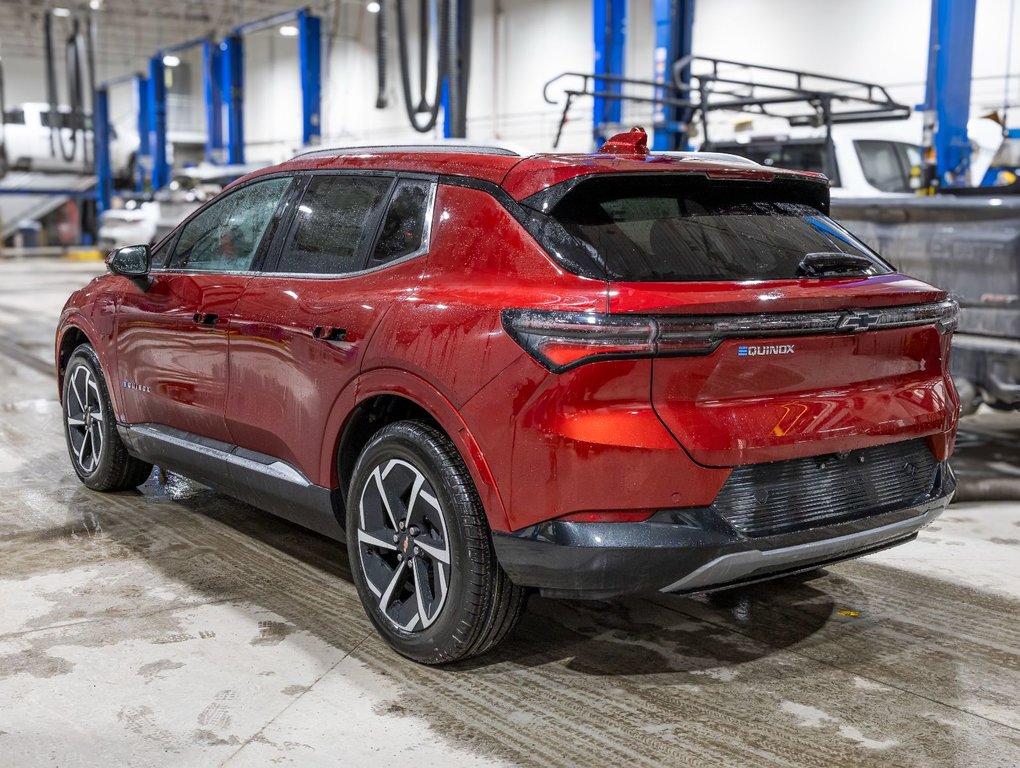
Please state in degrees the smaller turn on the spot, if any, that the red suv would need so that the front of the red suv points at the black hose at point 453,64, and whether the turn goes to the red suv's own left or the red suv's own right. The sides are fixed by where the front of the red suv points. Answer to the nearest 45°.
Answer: approximately 45° to the red suv's own right

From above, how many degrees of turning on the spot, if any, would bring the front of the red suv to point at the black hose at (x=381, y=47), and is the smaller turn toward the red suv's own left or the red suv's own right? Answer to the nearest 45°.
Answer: approximately 45° to the red suv's own right

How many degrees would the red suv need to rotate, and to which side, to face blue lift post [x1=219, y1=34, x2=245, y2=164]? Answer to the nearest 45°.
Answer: approximately 45° to its right

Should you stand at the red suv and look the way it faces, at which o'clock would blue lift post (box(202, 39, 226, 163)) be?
The blue lift post is roughly at 1 o'clock from the red suv.

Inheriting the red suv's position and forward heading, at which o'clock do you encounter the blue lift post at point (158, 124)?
The blue lift post is roughly at 1 o'clock from the red suv.

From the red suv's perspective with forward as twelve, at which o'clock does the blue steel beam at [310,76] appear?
The blue steel beam is roughly at 1 o'clock from the red suv.

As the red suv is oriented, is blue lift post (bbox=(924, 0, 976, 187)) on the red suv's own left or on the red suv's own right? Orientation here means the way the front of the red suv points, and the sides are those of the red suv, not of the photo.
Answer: on the red suv's own right

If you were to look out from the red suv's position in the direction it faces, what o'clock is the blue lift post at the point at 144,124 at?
The blue lift post is roughly at 1 o'clock from the red suv.

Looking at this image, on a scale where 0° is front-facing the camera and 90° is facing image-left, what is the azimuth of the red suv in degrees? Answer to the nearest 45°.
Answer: approximately 135°
